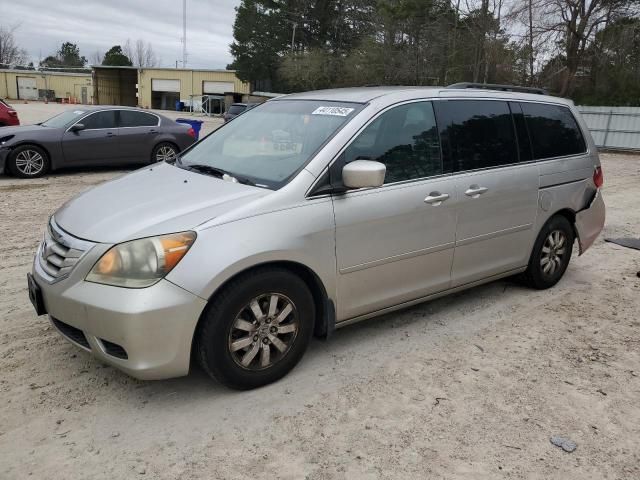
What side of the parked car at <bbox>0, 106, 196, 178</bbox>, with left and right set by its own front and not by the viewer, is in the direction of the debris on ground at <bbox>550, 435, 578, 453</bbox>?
left

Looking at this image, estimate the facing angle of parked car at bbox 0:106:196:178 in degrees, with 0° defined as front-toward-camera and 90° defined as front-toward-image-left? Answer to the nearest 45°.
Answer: approximately 90°

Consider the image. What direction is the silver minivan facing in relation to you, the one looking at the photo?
facing the viewer and to the left of the viewer

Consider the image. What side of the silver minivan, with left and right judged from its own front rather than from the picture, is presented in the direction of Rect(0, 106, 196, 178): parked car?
right

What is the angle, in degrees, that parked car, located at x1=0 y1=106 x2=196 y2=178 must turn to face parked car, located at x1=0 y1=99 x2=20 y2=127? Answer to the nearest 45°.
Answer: approximately 45° to its right

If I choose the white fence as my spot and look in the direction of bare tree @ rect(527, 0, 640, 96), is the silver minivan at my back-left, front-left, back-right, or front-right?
back-left

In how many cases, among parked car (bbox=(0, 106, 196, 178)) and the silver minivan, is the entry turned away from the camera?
0

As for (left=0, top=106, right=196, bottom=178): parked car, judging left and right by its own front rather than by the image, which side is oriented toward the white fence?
back

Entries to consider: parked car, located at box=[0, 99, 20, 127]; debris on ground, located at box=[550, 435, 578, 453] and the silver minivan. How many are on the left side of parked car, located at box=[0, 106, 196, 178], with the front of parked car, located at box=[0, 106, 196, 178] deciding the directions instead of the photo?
2

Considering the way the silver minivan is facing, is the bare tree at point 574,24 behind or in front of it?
behind

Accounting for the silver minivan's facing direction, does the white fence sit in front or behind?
behind

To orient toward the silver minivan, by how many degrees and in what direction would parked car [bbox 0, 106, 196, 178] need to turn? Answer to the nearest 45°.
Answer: approximately 90° to its left
